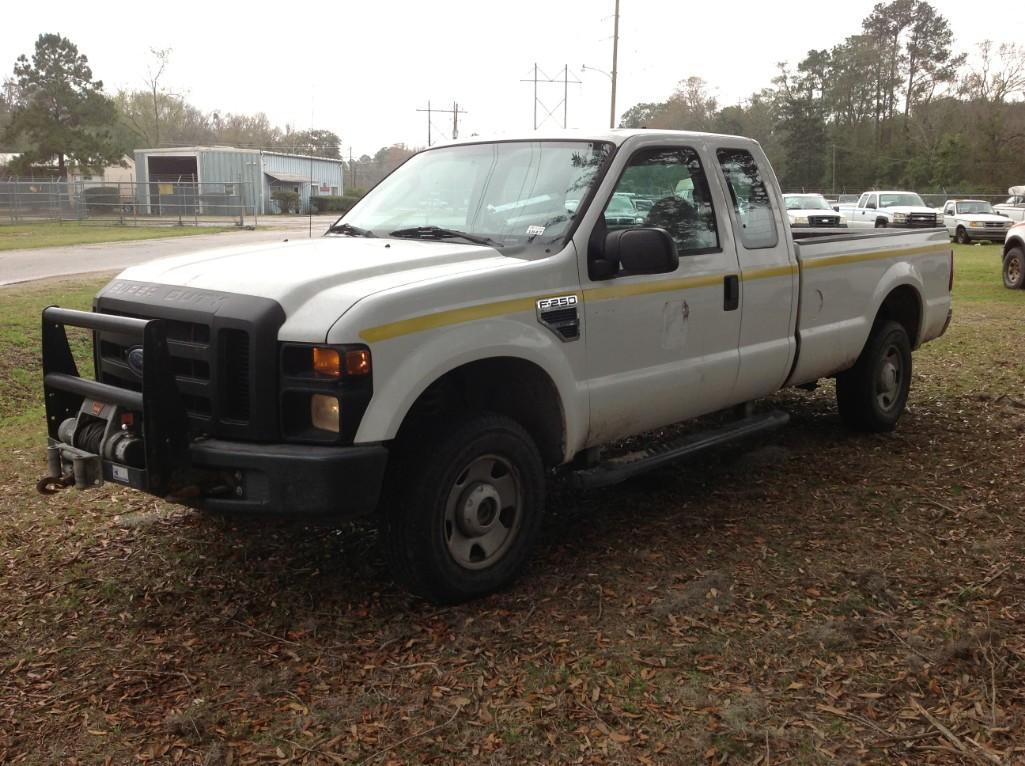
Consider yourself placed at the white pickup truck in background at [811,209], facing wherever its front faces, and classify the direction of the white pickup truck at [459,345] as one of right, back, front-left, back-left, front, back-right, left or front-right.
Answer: front-right

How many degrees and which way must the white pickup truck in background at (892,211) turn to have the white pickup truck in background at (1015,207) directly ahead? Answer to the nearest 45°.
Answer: approximately 90° to its left

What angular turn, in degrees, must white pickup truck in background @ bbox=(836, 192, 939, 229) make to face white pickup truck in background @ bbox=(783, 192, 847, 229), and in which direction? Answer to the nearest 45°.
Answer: approximately 90° to its right

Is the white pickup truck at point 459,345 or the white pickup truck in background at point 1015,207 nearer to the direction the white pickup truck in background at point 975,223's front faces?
the white pickup truck

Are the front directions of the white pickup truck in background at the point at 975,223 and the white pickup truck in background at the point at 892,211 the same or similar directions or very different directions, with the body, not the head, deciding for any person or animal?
same or similar directions

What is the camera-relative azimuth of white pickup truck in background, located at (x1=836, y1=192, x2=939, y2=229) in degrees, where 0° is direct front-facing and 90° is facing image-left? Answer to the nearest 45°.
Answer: approximately 315°

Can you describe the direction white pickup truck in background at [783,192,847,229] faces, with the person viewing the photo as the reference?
facing the viewer and to the right of the viewer

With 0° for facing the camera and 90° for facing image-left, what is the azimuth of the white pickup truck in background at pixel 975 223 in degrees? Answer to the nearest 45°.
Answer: approximately 315°

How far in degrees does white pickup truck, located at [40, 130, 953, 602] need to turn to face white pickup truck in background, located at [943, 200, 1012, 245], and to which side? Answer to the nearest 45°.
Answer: approximately 180°

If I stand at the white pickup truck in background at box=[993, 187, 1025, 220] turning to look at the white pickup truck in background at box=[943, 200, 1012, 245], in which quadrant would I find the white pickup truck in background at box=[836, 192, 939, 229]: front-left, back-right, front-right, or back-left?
front-right

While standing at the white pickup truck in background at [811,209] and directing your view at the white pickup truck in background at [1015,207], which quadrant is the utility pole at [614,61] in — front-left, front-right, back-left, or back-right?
back-left

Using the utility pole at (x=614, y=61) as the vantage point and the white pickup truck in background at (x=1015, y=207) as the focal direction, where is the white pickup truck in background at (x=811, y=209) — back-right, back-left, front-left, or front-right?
front-right

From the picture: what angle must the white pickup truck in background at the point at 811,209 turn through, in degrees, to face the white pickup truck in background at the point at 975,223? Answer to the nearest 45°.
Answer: approximately 45° to its left

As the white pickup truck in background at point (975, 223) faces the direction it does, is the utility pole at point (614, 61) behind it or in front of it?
behind

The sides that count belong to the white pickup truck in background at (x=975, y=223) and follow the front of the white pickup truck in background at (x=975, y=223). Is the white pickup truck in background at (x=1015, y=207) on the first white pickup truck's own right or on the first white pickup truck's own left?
on the first white pickup truck's own left

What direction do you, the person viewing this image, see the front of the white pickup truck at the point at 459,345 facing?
facing the viewer and to the left of the viewer

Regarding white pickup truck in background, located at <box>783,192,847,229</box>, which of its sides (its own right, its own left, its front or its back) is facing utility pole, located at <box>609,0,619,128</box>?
back

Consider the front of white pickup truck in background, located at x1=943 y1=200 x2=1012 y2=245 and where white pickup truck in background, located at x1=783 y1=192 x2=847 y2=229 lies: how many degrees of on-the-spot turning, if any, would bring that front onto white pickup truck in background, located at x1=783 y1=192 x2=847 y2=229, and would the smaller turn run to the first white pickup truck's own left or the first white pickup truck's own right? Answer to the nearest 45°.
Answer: approximately 135° to the first white pickup truck's own right

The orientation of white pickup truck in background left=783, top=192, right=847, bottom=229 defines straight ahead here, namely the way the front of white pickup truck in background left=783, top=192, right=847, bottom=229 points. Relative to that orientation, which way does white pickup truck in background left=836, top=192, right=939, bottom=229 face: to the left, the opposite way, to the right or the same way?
the same way
